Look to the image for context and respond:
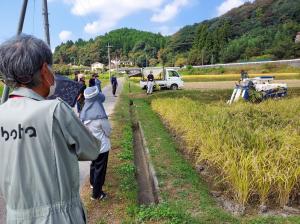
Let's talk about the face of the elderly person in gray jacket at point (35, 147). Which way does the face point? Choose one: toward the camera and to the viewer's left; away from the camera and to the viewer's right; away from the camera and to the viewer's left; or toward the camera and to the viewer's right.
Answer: away from the camera and to the viewer's right

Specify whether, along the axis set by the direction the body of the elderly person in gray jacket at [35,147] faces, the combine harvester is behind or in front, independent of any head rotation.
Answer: in front

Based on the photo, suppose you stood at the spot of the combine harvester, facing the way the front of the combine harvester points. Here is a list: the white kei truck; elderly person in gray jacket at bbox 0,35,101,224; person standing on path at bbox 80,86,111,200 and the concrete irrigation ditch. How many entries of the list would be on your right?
1

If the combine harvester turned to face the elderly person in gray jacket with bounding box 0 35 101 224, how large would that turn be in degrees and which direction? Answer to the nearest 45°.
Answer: approximately 45° to its left

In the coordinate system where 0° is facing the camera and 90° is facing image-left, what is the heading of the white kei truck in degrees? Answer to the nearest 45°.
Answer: approximately 270°

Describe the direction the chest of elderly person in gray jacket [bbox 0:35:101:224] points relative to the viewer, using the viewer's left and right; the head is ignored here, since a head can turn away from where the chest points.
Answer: facing away from the viewer and to the right of the viewer

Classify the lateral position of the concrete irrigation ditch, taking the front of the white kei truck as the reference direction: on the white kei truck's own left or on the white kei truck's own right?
on the white kei truck's own right
